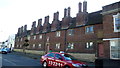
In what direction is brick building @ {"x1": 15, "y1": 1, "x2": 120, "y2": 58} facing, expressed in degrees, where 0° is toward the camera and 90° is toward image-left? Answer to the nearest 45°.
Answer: approximately 45°

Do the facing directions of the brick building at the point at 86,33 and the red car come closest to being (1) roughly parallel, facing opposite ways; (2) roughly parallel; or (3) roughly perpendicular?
roughly perpendicular

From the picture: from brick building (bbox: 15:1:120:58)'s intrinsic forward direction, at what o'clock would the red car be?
The red car is roughly at 11 o'clock from the brick building.
